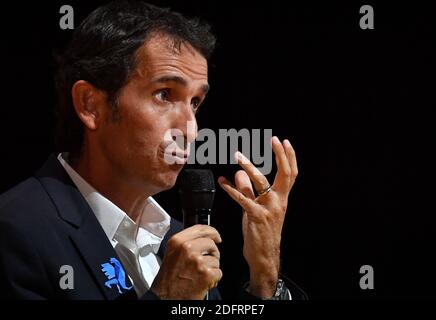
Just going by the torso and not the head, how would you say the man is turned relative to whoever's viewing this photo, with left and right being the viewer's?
facing the viewer and to the right of the viewer
